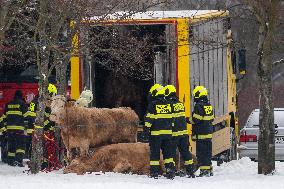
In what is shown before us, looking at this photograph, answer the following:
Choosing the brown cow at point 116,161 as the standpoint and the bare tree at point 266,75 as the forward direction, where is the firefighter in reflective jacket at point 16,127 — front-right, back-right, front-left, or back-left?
back-left

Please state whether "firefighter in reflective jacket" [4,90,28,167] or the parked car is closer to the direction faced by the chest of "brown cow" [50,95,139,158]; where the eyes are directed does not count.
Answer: the firefighter in reflective jacket

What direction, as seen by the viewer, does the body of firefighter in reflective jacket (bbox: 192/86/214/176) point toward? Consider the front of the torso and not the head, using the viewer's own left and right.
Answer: facing away from the viewer and to the left of the viewer

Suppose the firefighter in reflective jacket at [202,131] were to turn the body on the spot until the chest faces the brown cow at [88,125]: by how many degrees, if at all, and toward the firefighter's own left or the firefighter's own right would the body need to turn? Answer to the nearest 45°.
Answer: approximately 45° to the firefighter's own left

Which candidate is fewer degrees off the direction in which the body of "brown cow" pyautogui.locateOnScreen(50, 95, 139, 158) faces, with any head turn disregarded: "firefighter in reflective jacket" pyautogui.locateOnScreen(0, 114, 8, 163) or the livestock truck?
the firefighter in reflective jacket

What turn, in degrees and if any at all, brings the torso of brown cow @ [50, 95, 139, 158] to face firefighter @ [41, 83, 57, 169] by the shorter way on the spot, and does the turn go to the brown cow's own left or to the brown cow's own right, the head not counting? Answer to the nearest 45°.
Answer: approximately 45° to the brown cow's own right

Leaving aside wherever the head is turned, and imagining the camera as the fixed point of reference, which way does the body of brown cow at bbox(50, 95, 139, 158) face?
to the viewer's left

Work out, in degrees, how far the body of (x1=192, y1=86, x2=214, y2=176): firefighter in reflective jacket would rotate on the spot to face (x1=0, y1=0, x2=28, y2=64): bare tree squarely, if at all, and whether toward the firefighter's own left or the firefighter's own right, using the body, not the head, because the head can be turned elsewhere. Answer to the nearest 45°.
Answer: approximately 45° to the firefighter's own left
